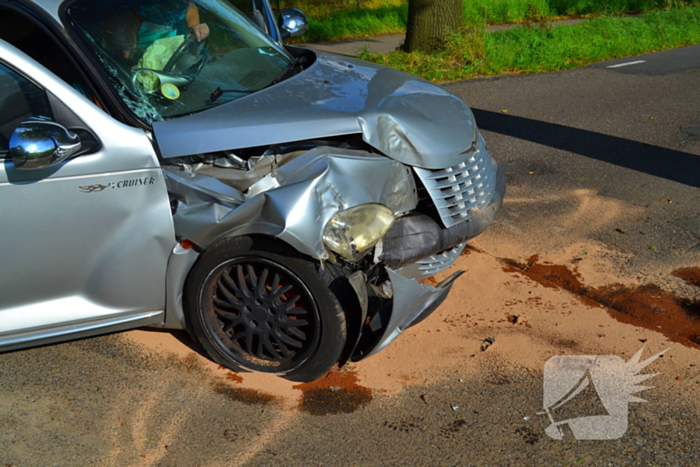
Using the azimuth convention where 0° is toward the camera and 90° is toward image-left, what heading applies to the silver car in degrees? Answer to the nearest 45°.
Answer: approximately 315°

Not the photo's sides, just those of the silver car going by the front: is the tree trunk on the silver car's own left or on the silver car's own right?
on the silver car's own left

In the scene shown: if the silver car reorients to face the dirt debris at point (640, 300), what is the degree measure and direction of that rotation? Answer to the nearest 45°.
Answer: approximately 45° to its left

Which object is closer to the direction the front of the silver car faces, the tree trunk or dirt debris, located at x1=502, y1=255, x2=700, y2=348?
the dirt debris

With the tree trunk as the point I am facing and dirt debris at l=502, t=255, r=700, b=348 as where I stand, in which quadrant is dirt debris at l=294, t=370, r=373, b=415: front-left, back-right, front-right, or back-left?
back-left
